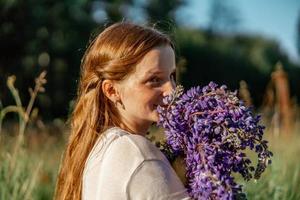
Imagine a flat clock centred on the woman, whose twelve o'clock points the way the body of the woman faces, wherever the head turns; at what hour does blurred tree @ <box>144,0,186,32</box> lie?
The blurred tree is roughly at 9 o'clock from the woman.

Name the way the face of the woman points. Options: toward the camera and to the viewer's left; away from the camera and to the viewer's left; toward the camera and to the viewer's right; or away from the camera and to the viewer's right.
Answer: toward the camera and to the viewer's right

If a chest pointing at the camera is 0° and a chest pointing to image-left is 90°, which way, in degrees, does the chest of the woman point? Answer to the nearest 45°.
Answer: approximately 270°

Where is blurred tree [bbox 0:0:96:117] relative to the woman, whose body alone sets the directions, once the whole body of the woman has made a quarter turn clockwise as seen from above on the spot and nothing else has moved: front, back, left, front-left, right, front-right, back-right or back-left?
back
